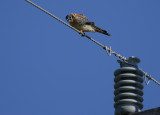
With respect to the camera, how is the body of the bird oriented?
to the viewer's left
